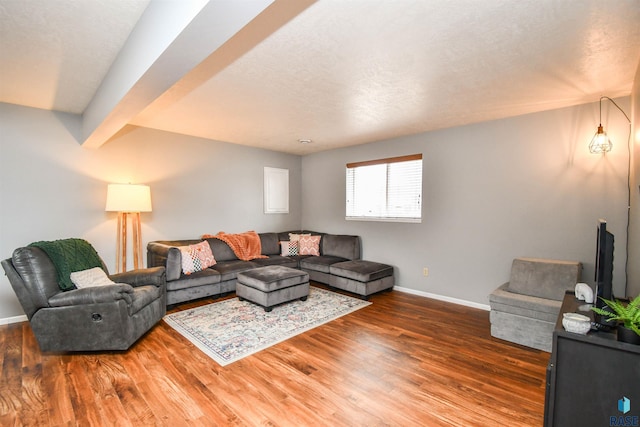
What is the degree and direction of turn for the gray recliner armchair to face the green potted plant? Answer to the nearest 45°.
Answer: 0° — it already faces it

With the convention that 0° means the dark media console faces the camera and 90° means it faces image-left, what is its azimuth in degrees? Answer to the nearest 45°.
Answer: approximately 90°

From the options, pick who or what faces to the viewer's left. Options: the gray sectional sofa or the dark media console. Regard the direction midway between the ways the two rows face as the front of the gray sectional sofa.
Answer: the dark media console

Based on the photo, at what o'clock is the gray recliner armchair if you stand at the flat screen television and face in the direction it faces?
The gray recliner armchair is roughly at 11 o'clock from the flat screen television.

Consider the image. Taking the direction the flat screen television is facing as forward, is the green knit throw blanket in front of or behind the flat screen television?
in front

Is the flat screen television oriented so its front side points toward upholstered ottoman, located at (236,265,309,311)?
yes

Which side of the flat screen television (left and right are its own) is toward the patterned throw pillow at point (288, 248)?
front

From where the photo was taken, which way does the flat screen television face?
to the viewer's left

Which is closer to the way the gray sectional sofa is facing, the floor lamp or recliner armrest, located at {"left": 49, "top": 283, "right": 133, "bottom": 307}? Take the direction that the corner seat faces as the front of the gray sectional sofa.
the recliner armrest

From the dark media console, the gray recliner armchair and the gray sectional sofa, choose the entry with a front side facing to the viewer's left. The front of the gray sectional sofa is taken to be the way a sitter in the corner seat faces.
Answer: the dark media console
